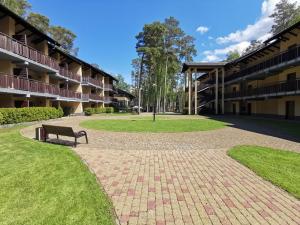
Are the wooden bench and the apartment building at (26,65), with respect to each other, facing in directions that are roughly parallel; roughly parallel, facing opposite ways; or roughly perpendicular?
roughly perpendicular

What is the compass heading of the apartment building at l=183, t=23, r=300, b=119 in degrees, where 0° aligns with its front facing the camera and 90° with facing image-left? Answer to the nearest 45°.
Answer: approximately 45°

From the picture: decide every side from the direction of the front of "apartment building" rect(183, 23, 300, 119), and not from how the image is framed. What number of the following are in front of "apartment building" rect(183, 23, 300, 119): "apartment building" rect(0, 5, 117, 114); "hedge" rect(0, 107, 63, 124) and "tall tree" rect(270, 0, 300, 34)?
2

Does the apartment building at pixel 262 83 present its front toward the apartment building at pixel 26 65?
yes

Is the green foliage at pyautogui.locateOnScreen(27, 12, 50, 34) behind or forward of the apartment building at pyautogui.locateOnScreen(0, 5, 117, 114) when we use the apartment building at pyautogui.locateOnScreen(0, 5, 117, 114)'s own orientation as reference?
behind

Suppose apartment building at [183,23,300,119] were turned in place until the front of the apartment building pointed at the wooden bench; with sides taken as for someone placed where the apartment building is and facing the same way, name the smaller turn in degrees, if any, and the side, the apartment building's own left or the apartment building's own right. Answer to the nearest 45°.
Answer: approximately 45° to the apartment building's own left
